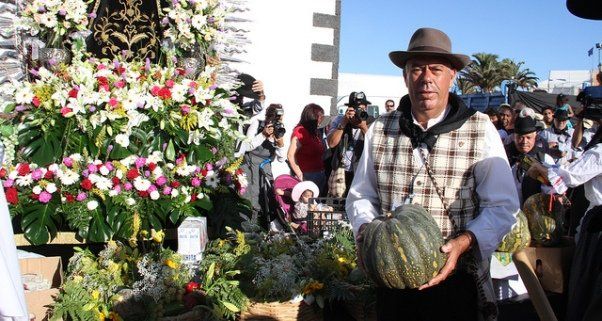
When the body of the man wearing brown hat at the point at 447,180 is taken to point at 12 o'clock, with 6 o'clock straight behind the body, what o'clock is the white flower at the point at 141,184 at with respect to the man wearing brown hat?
The white flower is roughly at 4 o'clock from the man wearing brown hat.

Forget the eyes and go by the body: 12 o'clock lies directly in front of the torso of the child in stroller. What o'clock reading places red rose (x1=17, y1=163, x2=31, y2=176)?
The red rose is roughly at 3 o'clock from the child in stroller.

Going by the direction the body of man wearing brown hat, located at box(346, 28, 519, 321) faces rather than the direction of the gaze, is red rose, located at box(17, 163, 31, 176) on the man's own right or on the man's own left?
on the man's own right

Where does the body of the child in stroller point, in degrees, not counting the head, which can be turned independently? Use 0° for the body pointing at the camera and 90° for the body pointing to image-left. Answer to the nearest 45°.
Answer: approximately 315°
